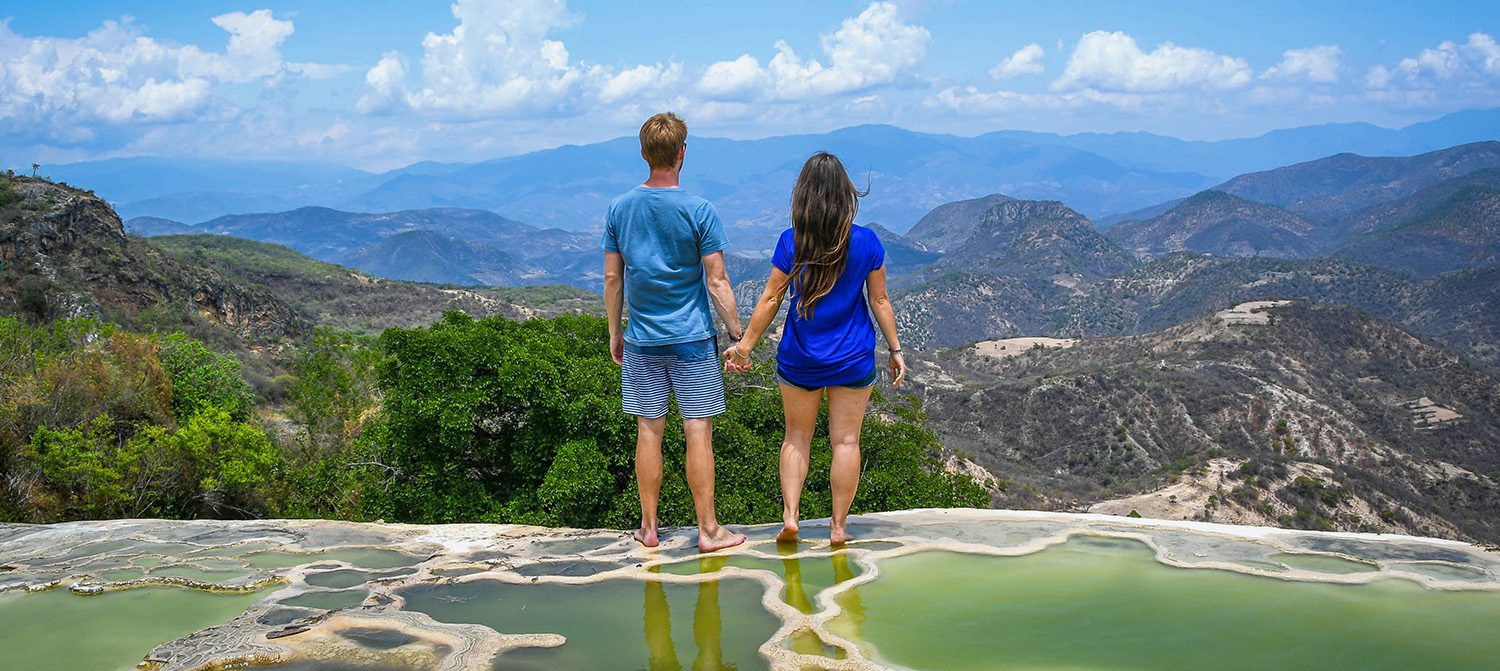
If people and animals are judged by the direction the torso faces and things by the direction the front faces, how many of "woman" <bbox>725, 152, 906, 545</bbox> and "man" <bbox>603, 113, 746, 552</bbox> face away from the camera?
2

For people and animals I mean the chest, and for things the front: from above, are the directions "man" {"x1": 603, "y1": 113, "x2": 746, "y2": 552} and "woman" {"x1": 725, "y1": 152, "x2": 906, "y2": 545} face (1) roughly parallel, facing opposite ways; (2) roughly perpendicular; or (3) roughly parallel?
roughly parallel

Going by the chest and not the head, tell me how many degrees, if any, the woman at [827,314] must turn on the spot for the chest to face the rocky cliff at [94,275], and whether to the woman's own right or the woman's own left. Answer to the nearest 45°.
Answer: approximately 45° to the woman's own left

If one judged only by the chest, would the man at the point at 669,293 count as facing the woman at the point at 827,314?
no

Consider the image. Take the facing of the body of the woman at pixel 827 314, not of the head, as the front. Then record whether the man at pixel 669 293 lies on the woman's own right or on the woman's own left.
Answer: on the woman's own left

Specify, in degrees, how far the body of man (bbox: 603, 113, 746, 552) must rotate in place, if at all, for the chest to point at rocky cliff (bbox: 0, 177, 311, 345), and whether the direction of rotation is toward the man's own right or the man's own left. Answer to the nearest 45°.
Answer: approximately 45° to the man's own left

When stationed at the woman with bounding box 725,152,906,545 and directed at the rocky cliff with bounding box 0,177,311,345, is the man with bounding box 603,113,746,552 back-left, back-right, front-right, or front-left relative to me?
front-left

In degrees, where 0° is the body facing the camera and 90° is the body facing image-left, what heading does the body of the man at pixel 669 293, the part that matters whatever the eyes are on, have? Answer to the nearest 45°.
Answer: approximately 180°

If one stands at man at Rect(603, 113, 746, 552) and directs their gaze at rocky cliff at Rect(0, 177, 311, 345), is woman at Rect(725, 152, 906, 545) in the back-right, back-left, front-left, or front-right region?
back-right

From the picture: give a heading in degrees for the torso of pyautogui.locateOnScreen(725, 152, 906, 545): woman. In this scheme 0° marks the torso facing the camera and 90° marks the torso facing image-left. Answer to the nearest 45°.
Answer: approximately 180°

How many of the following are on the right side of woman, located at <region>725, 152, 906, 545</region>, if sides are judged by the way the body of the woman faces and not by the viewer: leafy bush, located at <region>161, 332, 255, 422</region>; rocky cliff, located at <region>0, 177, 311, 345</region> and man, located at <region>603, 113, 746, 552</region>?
0

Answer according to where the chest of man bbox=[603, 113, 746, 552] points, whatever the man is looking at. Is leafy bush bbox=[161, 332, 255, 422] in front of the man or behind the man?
in front

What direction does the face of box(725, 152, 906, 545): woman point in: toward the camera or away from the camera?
away from the camera
